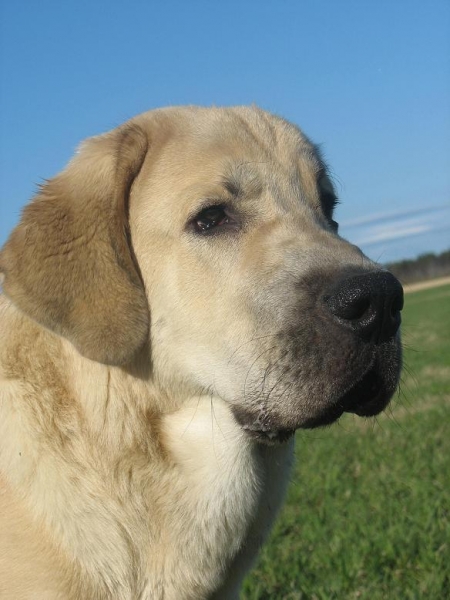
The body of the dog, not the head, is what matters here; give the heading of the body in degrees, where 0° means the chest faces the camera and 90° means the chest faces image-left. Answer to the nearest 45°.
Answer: approximately 315°
